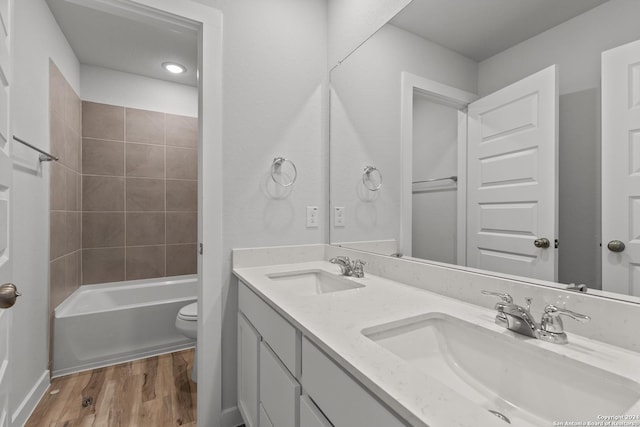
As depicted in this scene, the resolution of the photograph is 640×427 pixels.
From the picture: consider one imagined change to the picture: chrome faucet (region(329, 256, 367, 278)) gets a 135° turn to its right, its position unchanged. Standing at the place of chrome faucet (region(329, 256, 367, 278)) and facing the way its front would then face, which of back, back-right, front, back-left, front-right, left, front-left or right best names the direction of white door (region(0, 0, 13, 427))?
back-left

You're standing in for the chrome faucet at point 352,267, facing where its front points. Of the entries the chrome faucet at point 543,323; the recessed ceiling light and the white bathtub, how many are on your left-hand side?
1

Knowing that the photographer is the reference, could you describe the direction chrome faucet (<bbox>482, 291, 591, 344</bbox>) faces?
facing the viewer and to the left of the viewer

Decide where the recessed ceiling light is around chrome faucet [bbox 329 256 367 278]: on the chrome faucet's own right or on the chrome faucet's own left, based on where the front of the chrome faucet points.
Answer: on the chrome faucet's own right

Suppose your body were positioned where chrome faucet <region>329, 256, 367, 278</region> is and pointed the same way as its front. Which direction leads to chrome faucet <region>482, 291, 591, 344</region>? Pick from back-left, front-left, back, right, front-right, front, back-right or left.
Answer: left

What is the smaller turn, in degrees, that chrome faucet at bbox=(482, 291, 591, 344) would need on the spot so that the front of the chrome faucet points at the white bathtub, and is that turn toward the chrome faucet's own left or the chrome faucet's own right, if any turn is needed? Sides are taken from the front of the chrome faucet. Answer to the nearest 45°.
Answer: approximately 45° to the chrome faucet's own right

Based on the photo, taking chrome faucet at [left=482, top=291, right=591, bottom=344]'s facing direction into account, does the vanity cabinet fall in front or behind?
in front

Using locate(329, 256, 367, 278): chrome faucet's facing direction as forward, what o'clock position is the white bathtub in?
The white bathtub is roughly at 2 o'clock from the chrome faucet.

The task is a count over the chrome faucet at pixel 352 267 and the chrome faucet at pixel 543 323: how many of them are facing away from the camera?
0

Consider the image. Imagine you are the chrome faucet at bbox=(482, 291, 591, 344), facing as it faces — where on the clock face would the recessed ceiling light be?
The recessed ceiling light is roughly at 2 o'clock from the chrome faucet.

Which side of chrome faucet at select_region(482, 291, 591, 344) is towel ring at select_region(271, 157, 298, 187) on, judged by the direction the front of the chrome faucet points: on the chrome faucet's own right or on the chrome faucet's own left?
on the chrome faucet's own right
